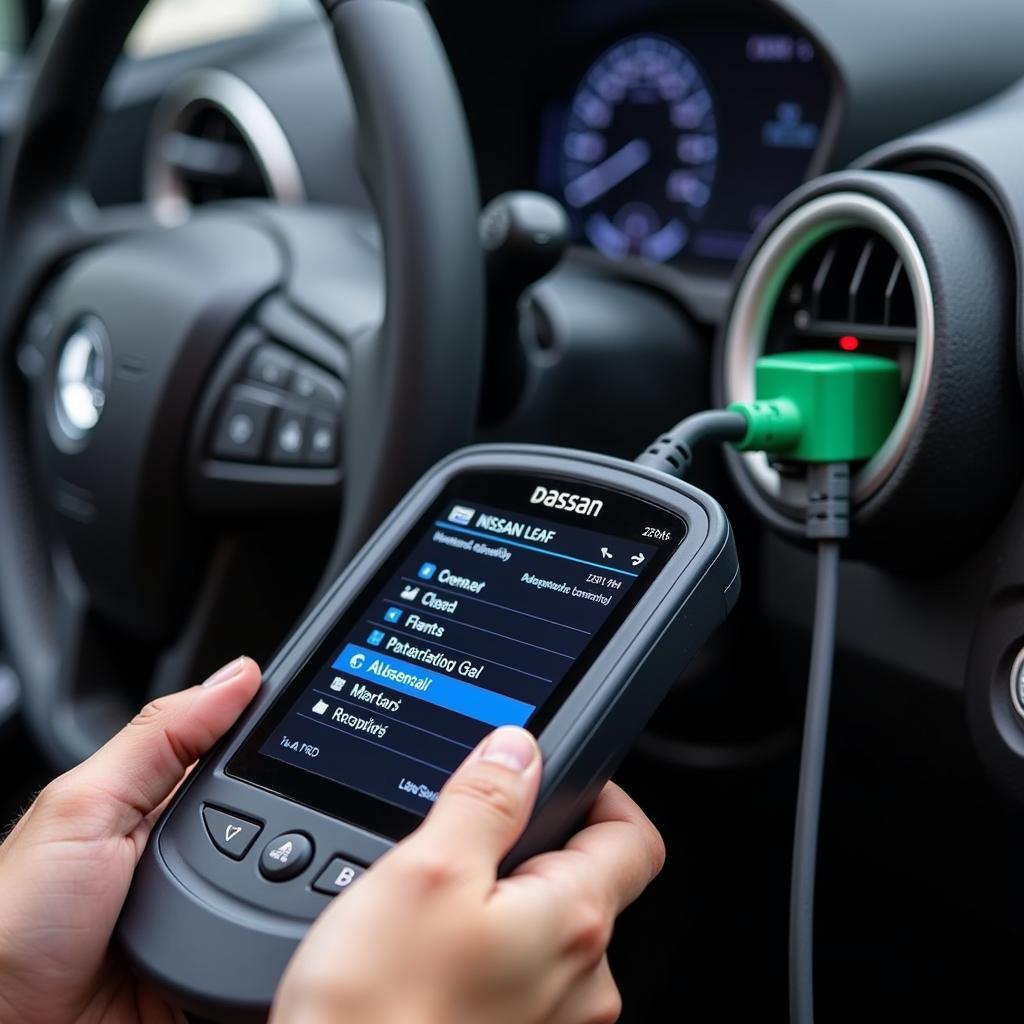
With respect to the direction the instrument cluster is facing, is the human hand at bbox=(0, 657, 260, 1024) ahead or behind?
ahead

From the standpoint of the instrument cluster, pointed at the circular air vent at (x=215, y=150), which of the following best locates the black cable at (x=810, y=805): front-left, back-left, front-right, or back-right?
back-left

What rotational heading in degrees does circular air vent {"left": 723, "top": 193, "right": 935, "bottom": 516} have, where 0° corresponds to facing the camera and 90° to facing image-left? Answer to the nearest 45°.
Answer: approximately 45°

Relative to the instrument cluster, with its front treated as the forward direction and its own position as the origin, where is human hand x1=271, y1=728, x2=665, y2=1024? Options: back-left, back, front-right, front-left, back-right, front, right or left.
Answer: front

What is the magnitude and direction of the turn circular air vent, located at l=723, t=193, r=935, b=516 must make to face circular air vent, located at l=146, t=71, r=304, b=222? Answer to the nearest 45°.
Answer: approximately 90° to its right

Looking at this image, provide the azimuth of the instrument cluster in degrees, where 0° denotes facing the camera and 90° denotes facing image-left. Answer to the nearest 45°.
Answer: approximately 0°

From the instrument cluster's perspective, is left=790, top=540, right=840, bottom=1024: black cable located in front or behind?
in front

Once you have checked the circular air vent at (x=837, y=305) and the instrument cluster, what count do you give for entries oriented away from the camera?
0
